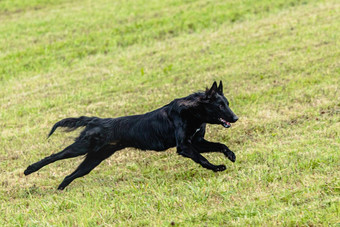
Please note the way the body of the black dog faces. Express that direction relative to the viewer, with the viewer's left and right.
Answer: facing to the right of the viewer
